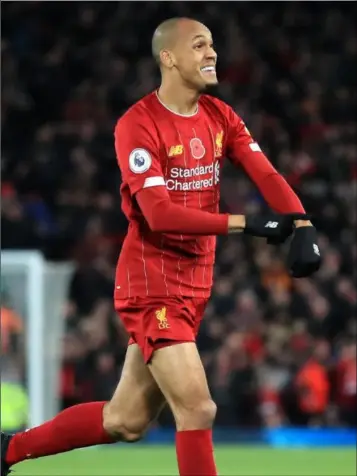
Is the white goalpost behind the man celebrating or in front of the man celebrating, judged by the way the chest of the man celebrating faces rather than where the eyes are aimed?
behind

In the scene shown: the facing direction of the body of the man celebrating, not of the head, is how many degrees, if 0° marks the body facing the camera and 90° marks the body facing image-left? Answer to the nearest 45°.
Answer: approximately 315°
